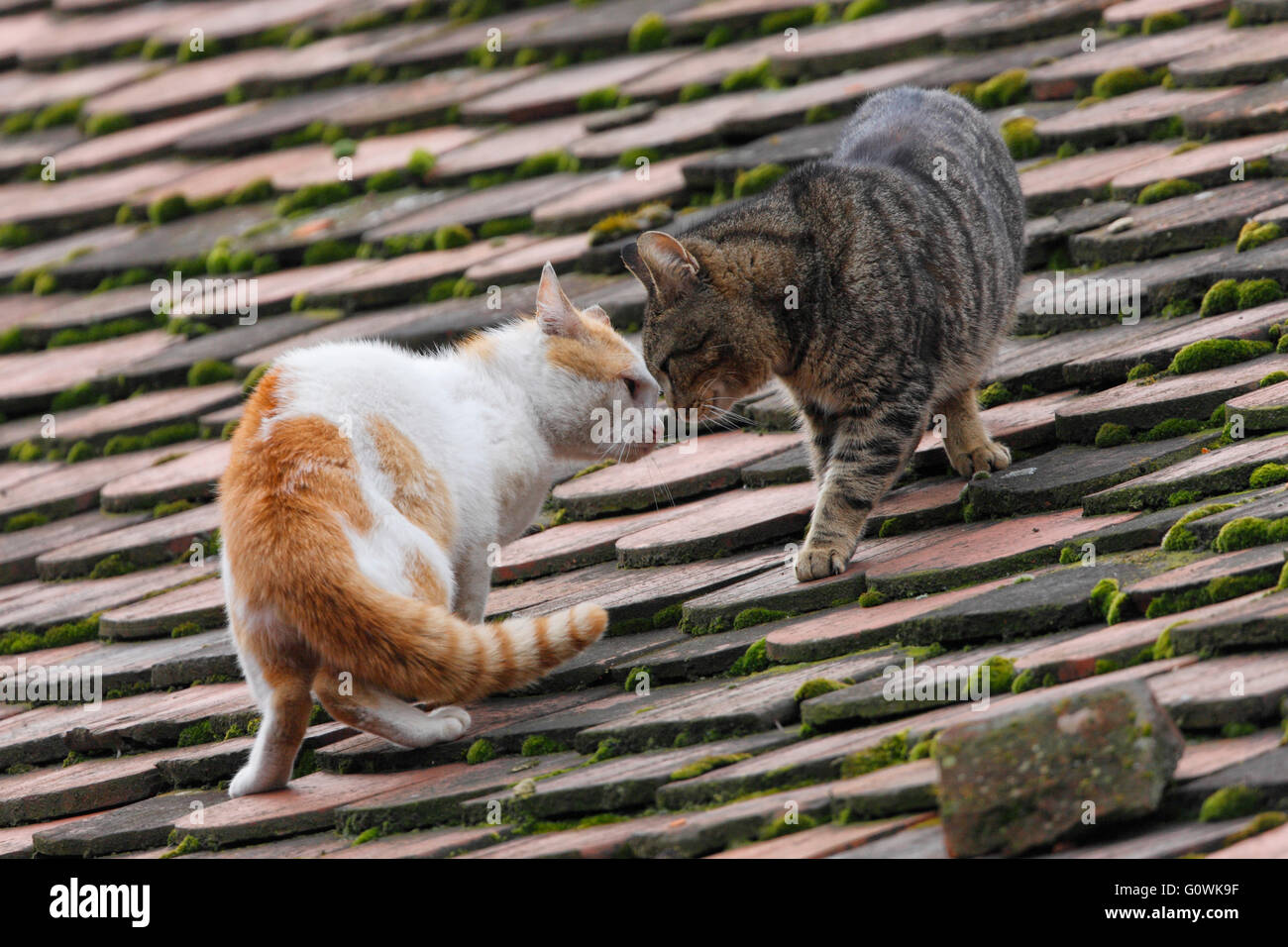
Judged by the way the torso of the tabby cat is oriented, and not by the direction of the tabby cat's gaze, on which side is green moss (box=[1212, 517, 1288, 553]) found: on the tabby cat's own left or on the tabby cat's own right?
on the tabby cat's own left

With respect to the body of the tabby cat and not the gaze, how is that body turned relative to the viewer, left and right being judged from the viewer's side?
facing the viewer and to the left of the viewer

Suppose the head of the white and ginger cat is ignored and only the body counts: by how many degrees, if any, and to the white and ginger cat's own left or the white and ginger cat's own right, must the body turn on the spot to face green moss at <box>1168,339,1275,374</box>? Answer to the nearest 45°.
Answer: approximately 45° to the white and ginger cat's own right

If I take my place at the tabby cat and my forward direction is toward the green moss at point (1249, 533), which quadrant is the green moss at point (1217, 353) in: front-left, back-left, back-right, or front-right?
front-left

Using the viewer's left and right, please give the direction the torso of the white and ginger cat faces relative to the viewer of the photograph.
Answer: facing away from the viewer and to the right of the viewer

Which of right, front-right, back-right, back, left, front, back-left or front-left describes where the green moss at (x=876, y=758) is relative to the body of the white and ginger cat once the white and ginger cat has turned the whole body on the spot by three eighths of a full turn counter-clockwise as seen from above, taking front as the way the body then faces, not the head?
back-left

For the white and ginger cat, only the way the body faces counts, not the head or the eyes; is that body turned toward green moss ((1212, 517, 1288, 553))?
no

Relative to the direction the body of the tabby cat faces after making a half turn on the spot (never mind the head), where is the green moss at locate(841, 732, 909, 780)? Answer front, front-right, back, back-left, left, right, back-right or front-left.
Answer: back-right

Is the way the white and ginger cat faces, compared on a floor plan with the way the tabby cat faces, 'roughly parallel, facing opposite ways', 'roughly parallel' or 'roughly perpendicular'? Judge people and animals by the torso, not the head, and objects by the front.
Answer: roughly parallel, facing opposite ways

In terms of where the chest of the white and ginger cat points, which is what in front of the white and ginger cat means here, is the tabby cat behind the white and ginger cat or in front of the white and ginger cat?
in front

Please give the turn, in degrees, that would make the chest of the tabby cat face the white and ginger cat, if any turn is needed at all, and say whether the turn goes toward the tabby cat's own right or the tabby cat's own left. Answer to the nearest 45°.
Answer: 0° — it already faces it

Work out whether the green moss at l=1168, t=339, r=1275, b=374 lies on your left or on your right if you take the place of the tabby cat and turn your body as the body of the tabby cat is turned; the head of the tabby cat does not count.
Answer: on your left

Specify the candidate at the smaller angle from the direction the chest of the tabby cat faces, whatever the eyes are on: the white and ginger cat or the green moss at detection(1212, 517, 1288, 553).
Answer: the white and ginger cat
